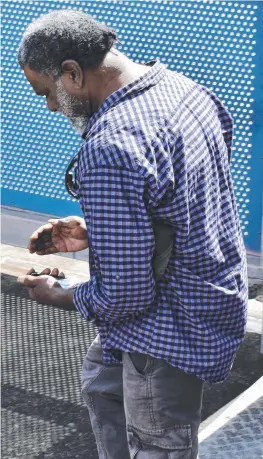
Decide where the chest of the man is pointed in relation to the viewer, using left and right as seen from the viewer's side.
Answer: facing away from the viewer and to the left of the viewer

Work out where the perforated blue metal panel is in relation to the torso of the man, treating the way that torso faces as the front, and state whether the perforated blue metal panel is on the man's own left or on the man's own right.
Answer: on the man's own right
